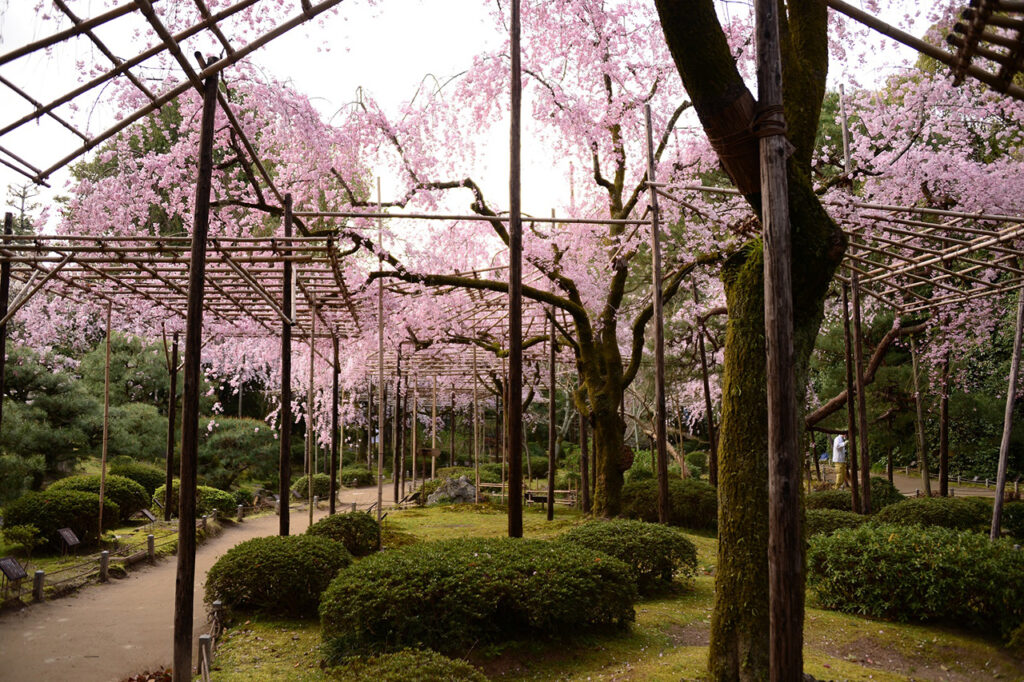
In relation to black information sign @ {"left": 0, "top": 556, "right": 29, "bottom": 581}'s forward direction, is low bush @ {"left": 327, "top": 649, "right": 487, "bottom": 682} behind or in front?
in front

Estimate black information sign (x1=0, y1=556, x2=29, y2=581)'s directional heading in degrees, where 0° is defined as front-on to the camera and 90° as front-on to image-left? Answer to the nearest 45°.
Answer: approximately 315°

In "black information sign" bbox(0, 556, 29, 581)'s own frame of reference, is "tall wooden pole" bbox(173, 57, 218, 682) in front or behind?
in front

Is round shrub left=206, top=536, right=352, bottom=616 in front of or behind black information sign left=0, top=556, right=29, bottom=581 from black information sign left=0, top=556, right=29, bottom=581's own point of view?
in front

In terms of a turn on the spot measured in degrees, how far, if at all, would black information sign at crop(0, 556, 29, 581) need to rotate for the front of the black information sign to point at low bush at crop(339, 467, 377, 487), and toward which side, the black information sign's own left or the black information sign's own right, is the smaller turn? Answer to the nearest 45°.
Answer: approximately 90° to the black information sign's own left

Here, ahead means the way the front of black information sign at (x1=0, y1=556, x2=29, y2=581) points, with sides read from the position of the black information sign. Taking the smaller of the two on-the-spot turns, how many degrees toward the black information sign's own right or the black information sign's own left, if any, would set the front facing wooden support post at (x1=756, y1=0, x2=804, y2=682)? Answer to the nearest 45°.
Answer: approximately 45° to the black information sign's own right

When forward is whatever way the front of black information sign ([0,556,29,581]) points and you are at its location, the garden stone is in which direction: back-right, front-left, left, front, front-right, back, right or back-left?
left

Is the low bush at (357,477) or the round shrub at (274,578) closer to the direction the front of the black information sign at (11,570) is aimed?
the round shrub
